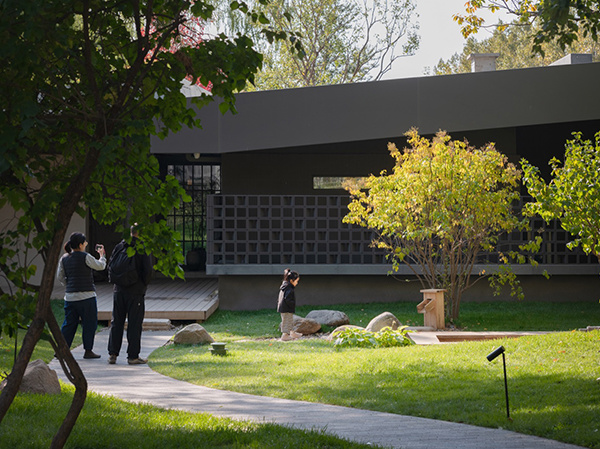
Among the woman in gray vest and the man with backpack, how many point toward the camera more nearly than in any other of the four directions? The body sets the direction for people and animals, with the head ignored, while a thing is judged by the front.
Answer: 0

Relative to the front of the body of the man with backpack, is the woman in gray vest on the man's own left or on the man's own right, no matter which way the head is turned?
on the man's own left

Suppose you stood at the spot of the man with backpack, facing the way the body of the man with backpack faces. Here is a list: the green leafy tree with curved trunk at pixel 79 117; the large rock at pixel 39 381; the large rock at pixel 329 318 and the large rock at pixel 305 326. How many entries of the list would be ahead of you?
2

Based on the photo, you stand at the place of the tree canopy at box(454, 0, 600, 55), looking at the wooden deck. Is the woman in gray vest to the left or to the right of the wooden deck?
left

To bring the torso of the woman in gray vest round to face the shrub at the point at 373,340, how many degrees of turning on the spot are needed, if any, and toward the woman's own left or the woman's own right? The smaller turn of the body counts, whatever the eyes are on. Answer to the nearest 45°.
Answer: approximately 45° to the woman's own right

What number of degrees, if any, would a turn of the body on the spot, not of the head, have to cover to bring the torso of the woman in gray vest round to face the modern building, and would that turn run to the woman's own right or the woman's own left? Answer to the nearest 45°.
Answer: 0° — they already face it

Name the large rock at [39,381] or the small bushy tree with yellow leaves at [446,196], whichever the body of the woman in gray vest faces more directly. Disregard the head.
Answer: the small bushy tree with yellow leaves

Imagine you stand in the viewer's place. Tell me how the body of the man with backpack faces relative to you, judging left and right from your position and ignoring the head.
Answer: facing away from the viewer and to the right of the viewer

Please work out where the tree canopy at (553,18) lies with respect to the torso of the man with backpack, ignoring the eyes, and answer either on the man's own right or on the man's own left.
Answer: on the man's own right

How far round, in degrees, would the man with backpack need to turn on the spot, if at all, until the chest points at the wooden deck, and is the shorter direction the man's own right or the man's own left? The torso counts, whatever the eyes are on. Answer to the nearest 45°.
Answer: approximately 45° to the man's own left

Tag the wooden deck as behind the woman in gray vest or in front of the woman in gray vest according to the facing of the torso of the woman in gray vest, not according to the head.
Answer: in front

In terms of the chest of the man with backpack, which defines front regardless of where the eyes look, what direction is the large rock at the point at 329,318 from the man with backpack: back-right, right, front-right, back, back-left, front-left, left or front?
front

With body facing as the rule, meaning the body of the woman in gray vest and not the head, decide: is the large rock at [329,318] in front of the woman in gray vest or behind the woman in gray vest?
in front

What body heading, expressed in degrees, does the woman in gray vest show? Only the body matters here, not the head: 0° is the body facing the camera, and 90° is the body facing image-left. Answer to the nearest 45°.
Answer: approximately 225°

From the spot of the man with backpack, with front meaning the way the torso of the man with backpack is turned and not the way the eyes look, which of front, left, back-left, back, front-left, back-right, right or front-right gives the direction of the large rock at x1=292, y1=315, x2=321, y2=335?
front

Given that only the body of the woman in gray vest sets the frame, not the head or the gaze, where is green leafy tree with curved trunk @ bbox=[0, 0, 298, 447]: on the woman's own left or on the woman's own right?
on the woman's own right
